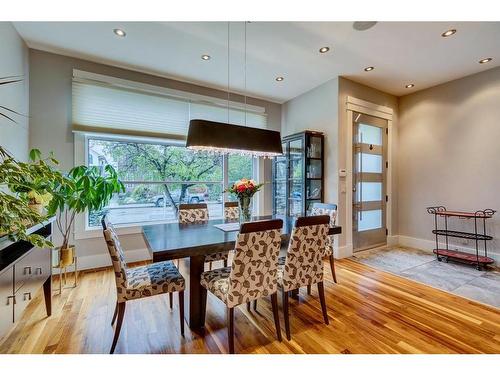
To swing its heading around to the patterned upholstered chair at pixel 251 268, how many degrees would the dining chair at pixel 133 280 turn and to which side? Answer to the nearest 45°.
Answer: approximately 45° to its right

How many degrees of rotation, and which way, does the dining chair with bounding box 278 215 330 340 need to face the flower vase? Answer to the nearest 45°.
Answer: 0° — it already faces it

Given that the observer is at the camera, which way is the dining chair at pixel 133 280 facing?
facing to the right of the viewer

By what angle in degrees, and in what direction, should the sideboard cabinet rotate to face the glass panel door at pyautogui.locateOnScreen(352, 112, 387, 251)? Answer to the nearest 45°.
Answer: approximately 45° to its left

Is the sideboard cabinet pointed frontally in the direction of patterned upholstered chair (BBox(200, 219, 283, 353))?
yes

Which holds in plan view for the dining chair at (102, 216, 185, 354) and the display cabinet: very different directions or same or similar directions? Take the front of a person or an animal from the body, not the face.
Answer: very different directions

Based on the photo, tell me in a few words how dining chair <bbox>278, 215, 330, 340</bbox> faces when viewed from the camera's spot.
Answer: facing away from the viewer and to the left of the viewer

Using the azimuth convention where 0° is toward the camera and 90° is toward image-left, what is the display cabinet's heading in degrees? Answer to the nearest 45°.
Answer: approximately 45°

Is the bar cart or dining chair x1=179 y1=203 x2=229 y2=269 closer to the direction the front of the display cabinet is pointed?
the dining chair

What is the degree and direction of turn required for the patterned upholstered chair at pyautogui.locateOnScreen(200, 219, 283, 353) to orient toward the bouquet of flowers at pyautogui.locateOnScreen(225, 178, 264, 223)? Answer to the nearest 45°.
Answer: approximately 45° to its right

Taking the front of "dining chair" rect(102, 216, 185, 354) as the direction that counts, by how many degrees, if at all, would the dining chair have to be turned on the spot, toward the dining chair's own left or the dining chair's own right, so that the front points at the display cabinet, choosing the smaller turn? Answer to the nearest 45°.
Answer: approximately 45° to the dining chair's own left

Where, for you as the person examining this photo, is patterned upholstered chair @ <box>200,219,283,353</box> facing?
facing away from the viewer and to the left of the viewer
